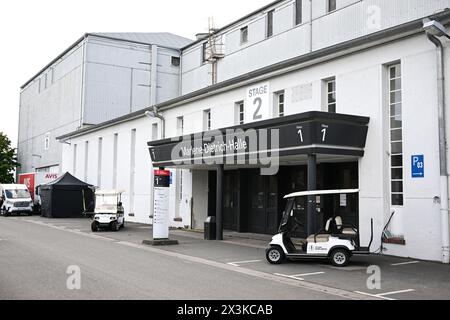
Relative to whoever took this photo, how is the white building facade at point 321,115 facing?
facing the viewer and to the left of the viewer

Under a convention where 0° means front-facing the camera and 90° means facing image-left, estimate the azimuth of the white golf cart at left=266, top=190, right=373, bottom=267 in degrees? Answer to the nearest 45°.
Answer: approximately 90°

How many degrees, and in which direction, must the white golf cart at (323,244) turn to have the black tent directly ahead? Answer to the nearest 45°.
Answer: approximately 45° to its right

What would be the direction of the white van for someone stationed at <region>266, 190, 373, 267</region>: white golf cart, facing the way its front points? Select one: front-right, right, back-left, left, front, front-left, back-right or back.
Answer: front-right

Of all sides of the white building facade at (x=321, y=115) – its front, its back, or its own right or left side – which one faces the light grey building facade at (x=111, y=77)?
right

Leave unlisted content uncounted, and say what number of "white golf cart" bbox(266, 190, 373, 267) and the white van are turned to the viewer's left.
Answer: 1
